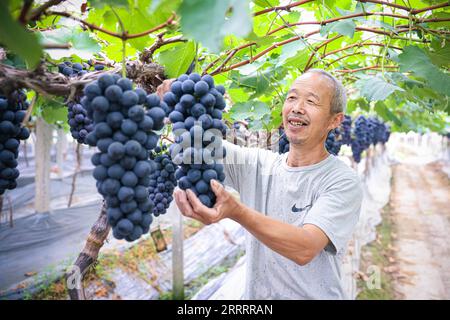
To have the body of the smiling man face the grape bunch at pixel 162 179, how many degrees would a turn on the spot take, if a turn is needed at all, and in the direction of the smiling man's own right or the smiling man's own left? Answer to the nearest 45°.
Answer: approximately 45° to the smiling man's own right

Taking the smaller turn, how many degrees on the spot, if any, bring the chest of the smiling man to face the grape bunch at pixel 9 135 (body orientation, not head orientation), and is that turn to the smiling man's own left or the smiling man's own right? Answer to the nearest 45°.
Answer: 0° — they already face it

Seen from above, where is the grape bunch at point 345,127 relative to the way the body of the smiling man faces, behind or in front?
behind

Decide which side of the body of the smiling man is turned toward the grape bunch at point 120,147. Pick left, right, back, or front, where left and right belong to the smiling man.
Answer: front

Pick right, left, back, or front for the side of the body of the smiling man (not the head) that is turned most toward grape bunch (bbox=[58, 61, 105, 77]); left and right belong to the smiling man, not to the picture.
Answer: front

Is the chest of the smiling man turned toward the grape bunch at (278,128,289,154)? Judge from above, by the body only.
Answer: no

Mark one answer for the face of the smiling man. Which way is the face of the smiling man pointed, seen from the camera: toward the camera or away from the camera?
toward the camera

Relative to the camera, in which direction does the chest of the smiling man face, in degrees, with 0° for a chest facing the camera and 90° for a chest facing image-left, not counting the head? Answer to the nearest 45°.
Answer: approximately 45°
